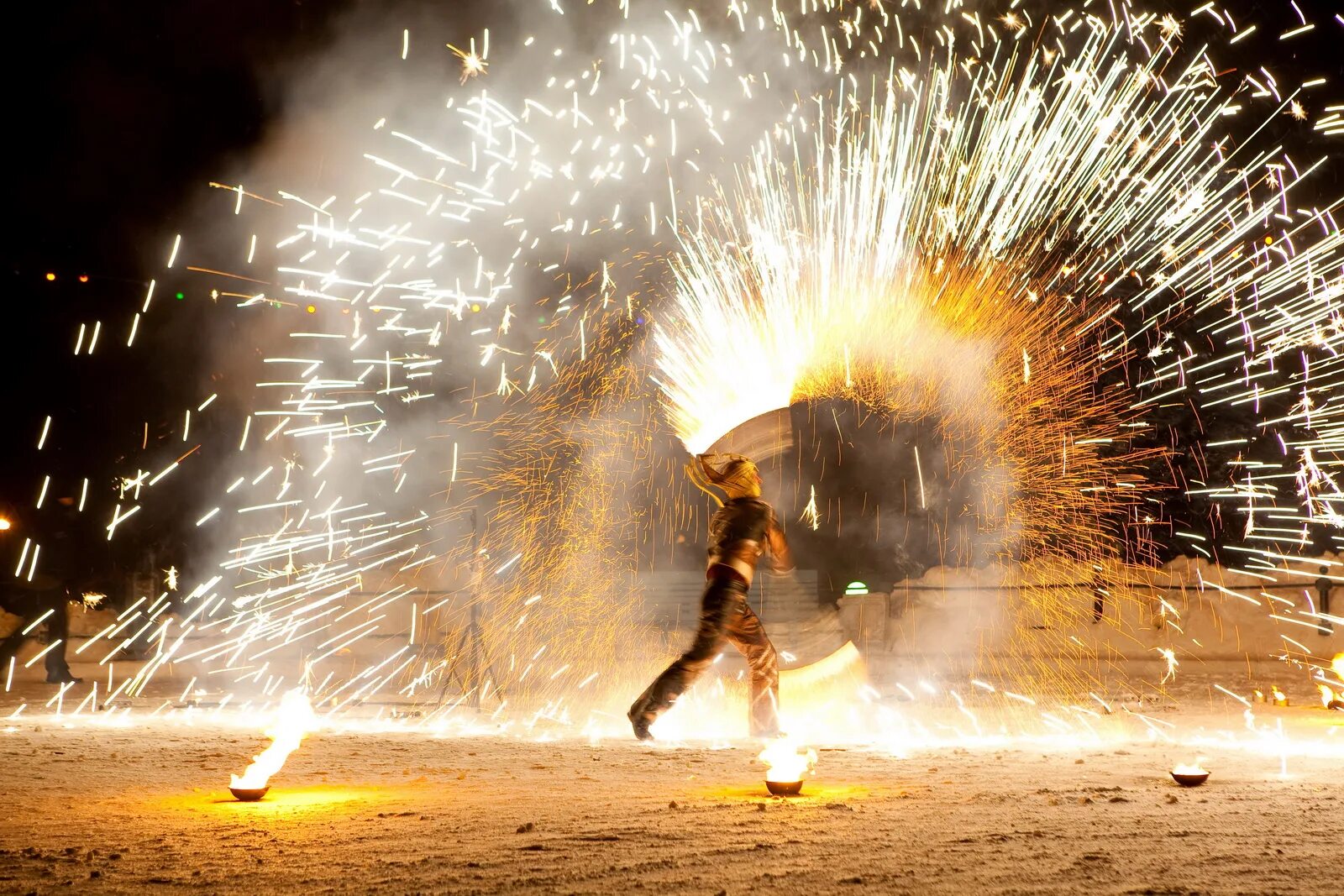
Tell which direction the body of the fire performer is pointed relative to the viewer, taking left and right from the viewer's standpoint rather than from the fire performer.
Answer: facing away from the viewer and to the right of the viewer

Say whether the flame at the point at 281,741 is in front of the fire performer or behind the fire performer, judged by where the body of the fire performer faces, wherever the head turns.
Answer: behind

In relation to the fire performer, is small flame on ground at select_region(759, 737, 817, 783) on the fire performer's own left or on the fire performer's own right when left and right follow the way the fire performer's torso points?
on the fire performer's own right
